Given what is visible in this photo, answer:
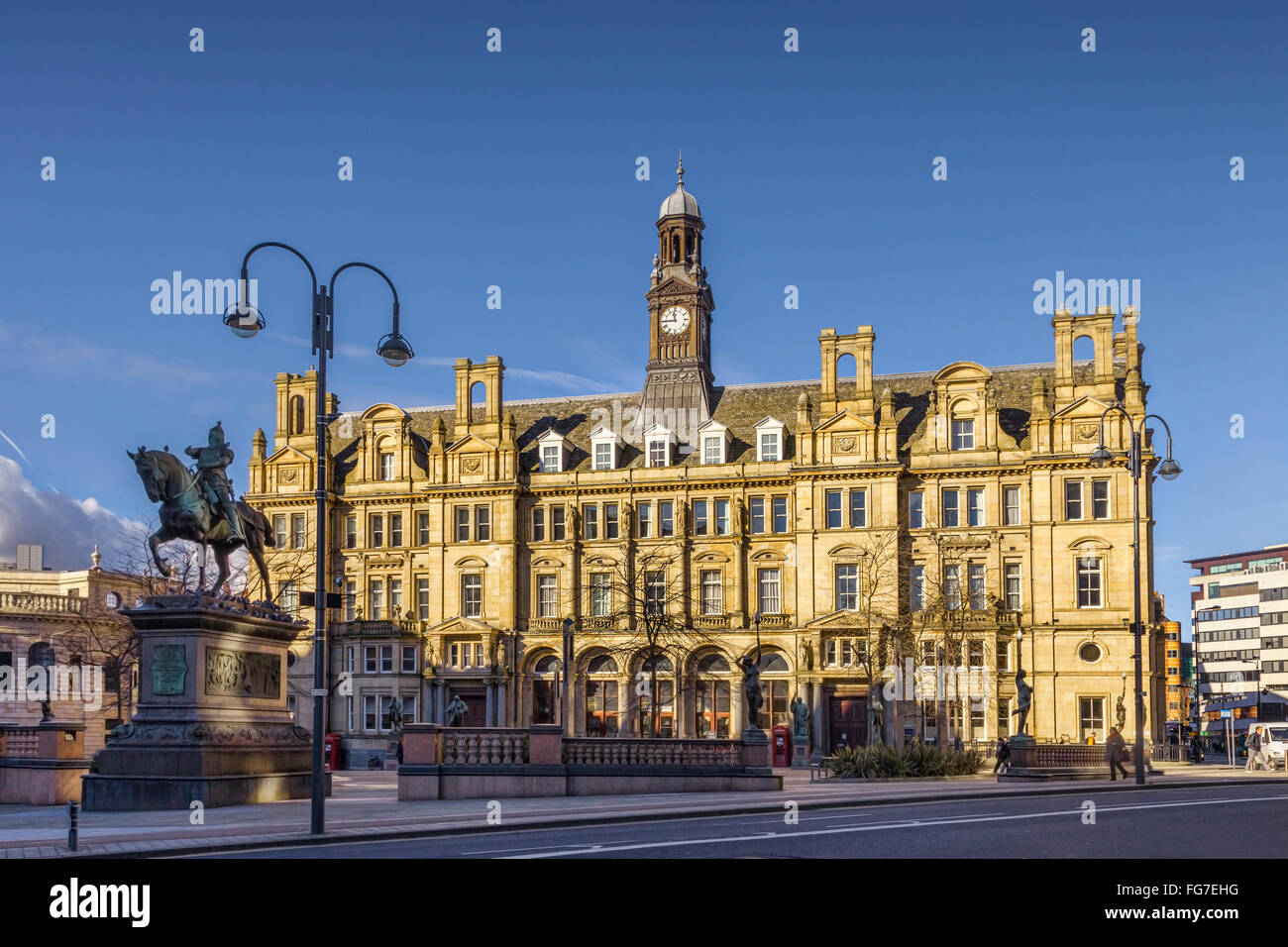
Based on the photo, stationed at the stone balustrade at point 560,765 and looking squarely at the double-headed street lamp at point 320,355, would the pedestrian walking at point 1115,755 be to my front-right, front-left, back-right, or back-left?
back-left

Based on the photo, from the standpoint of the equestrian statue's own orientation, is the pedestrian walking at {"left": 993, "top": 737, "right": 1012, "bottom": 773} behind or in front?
behind

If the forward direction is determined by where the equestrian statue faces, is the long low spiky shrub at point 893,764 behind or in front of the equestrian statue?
behind

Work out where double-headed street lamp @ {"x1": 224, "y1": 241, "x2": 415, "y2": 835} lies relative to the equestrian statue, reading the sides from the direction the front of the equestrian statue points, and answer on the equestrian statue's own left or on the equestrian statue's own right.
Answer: on the equestrian statue's own left

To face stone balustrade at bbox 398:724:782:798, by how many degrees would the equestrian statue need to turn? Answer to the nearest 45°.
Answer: approximately 135° to its left

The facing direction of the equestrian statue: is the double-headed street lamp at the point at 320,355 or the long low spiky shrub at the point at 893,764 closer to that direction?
the double-headed street lamp

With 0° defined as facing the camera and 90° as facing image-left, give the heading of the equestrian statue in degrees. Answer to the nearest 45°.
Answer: approximately 45°

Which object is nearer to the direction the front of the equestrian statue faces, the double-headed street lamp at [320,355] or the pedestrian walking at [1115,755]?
the double-headed street lamp
